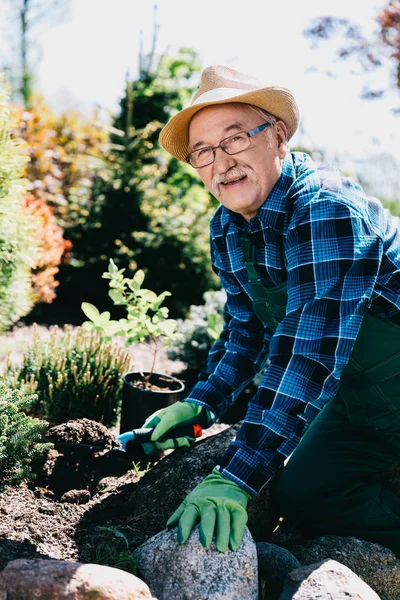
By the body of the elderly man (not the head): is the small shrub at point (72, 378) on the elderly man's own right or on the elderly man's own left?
on the elderly man's own right

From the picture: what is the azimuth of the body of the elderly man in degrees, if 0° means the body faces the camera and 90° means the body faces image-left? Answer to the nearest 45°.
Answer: approximately 45°

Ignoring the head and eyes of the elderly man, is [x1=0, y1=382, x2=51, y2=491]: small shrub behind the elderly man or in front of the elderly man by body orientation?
in front

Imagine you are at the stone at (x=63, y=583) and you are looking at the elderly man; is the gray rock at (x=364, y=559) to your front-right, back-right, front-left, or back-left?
front-right

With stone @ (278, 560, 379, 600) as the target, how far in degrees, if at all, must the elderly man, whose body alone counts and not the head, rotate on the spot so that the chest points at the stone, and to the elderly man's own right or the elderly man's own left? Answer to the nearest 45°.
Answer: approximately 45° to the elderly man's own left

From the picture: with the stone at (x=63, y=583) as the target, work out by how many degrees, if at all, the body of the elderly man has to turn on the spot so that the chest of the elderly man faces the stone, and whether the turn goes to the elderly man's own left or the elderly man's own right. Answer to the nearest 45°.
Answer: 0° — they already face it

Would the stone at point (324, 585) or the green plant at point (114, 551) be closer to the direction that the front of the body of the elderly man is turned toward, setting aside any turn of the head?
the green plant

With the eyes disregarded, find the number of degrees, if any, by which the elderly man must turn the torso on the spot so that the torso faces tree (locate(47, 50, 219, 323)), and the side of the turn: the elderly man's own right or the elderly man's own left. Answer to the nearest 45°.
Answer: approximately 135° to the elderly man's own right

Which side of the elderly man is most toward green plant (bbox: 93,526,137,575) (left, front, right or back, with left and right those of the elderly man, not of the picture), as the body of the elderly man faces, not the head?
front

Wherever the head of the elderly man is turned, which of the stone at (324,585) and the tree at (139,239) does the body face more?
the stone

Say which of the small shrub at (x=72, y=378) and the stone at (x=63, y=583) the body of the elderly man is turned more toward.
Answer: the stone
